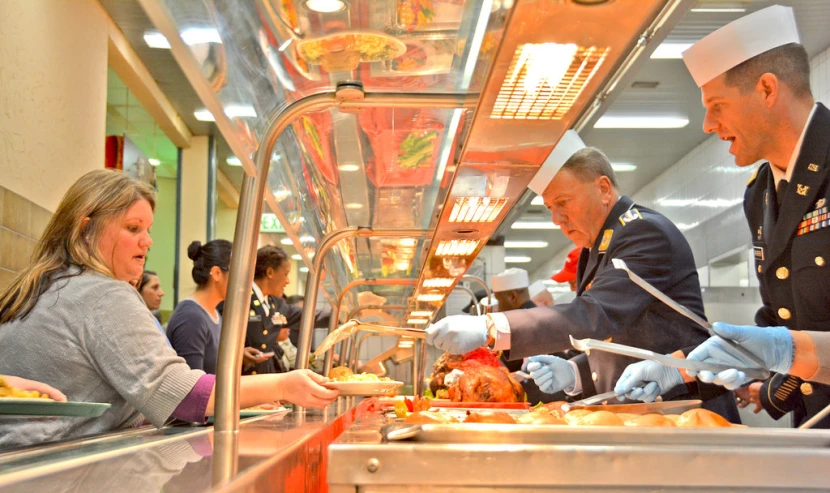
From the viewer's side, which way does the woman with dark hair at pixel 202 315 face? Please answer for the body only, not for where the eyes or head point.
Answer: to the viewer's right

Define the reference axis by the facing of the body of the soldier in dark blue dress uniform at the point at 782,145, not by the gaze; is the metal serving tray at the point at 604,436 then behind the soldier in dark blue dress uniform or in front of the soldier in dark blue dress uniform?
in front

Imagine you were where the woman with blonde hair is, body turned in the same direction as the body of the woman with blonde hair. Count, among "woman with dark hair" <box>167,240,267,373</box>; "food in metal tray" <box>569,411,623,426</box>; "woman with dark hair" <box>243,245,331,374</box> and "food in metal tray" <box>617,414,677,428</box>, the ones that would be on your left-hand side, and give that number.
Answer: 2

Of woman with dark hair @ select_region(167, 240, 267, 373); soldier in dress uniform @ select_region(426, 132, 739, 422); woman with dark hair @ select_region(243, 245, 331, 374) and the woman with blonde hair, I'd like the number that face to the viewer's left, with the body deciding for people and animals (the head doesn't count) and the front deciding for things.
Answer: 1

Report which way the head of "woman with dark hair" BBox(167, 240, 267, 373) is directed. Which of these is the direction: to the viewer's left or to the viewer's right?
to the viewer's right

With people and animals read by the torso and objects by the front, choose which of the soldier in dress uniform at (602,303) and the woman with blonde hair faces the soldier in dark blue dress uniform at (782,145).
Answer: the woman with blonde hair

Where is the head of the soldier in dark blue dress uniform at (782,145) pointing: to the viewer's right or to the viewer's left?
to the viewer's left

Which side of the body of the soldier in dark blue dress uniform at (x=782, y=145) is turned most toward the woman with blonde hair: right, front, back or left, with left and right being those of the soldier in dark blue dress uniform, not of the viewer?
front

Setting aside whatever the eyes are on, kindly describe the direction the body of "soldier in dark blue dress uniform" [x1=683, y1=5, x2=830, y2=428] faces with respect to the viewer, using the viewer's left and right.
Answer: facing the viewer and to the left of the viewer

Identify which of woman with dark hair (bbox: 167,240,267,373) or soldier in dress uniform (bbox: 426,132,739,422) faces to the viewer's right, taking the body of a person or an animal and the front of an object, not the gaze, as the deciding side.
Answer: the woman with dark hair

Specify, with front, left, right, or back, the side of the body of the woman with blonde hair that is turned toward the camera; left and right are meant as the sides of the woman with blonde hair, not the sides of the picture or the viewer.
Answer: right

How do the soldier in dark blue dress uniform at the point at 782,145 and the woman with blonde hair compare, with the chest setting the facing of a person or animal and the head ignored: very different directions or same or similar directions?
very different directions

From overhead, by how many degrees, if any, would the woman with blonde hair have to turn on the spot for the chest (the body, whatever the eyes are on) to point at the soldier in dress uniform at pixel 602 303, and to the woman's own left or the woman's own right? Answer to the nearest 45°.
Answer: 0° — they already face them

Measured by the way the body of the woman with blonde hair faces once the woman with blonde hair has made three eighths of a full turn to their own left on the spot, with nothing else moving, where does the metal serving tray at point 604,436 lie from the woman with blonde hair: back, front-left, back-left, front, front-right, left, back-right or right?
back

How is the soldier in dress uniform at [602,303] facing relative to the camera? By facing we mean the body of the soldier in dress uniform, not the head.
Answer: to the viewer's left

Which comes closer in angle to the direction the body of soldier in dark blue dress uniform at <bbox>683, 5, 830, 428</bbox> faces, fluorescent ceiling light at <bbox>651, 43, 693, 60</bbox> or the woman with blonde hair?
the woman with blonde hair

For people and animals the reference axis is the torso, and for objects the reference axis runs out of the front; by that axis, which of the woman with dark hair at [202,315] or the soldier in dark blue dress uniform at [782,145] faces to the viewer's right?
the woman with dark hair

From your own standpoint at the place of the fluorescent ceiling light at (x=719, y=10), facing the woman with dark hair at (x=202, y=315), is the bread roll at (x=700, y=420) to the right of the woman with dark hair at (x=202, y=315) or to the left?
left
